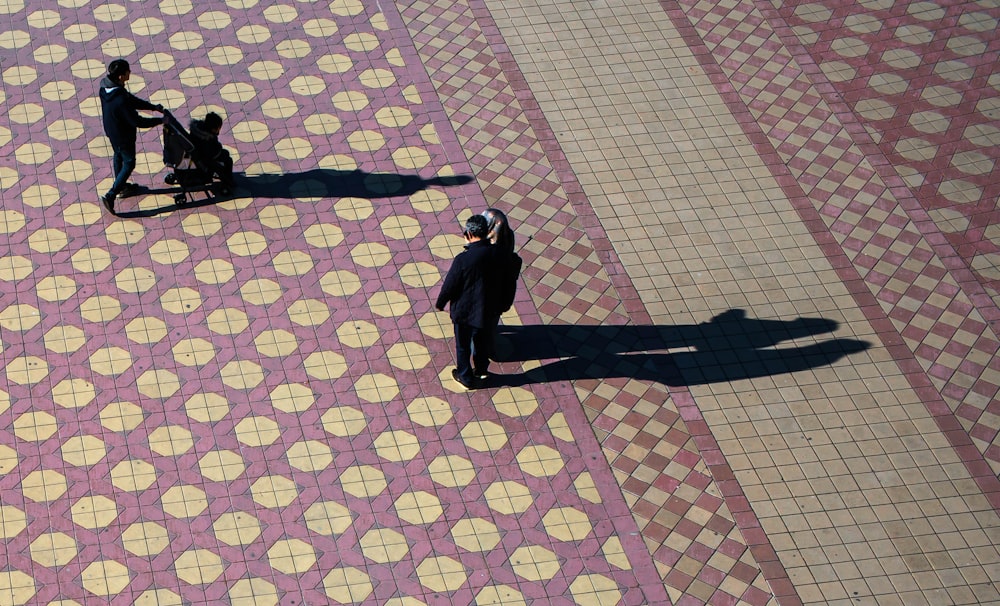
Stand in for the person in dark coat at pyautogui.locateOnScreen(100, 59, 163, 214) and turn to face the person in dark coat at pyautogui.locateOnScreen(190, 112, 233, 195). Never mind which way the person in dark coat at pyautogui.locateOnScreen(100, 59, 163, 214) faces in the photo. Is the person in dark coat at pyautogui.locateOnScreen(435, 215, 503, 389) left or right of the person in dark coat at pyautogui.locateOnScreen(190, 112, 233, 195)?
right

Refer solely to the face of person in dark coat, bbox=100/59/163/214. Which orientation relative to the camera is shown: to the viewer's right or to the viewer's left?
to the viewer's right

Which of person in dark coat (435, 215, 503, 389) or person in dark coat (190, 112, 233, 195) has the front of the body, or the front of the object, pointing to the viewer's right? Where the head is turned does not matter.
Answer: person in dark coat (190, 112, 233, 195)

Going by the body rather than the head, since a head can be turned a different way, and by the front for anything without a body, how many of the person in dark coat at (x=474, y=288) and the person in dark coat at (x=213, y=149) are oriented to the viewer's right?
1

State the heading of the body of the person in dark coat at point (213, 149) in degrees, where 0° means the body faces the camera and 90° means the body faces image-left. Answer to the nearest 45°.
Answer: approximately 270°

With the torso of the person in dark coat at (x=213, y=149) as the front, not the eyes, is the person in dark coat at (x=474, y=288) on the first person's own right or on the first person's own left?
on the first person's own right

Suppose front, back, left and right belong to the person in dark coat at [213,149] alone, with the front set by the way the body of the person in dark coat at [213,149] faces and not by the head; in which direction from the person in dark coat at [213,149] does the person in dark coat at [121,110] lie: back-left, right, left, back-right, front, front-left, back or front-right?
back

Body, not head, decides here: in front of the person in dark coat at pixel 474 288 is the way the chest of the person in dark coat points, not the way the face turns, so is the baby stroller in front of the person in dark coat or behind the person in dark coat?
in front

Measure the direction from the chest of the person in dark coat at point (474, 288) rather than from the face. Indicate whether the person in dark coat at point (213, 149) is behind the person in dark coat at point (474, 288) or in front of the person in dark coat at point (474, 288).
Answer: in front
